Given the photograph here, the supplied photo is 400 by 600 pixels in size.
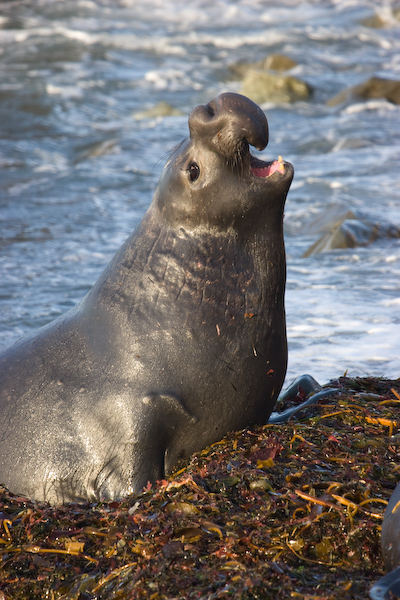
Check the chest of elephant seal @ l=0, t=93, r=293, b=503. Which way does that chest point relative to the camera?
to the viewer's right
